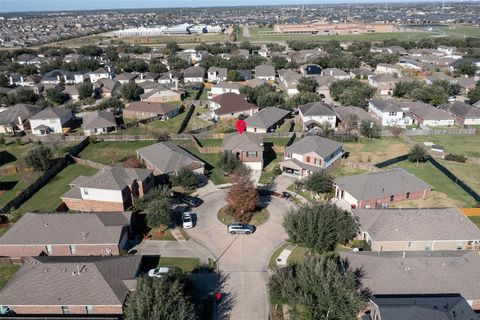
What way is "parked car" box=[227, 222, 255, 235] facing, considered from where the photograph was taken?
facing to the right of the viewer

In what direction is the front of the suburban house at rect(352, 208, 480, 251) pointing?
to the viewer's left

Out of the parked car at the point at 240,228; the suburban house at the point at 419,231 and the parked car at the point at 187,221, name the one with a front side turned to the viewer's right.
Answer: the parked car at the point at 240,228

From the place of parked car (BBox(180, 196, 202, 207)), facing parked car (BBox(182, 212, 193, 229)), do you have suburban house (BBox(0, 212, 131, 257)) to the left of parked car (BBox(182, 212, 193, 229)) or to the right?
right

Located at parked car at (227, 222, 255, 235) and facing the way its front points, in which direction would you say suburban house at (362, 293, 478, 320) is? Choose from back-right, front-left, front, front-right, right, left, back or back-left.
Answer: front-right

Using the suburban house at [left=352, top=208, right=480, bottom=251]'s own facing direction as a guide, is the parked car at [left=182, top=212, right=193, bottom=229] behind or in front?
in front

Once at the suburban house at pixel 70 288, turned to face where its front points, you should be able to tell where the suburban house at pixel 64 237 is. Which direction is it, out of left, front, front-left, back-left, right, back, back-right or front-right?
left

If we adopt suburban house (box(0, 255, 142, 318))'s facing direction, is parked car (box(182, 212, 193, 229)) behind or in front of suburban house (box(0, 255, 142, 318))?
in front

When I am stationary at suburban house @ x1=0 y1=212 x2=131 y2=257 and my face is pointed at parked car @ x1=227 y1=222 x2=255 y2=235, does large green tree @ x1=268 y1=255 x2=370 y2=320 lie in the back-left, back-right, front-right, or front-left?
front-right

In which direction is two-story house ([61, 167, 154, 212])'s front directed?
to the viewer's right

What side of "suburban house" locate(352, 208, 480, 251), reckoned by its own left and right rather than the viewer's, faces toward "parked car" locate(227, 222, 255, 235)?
front

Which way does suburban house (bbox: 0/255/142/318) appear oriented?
to the viewer's right

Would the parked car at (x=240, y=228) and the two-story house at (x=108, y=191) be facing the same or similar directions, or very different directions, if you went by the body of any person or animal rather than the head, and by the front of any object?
same or similar directions

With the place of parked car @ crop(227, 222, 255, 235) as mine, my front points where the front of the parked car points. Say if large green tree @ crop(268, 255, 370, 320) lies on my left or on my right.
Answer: on my right
